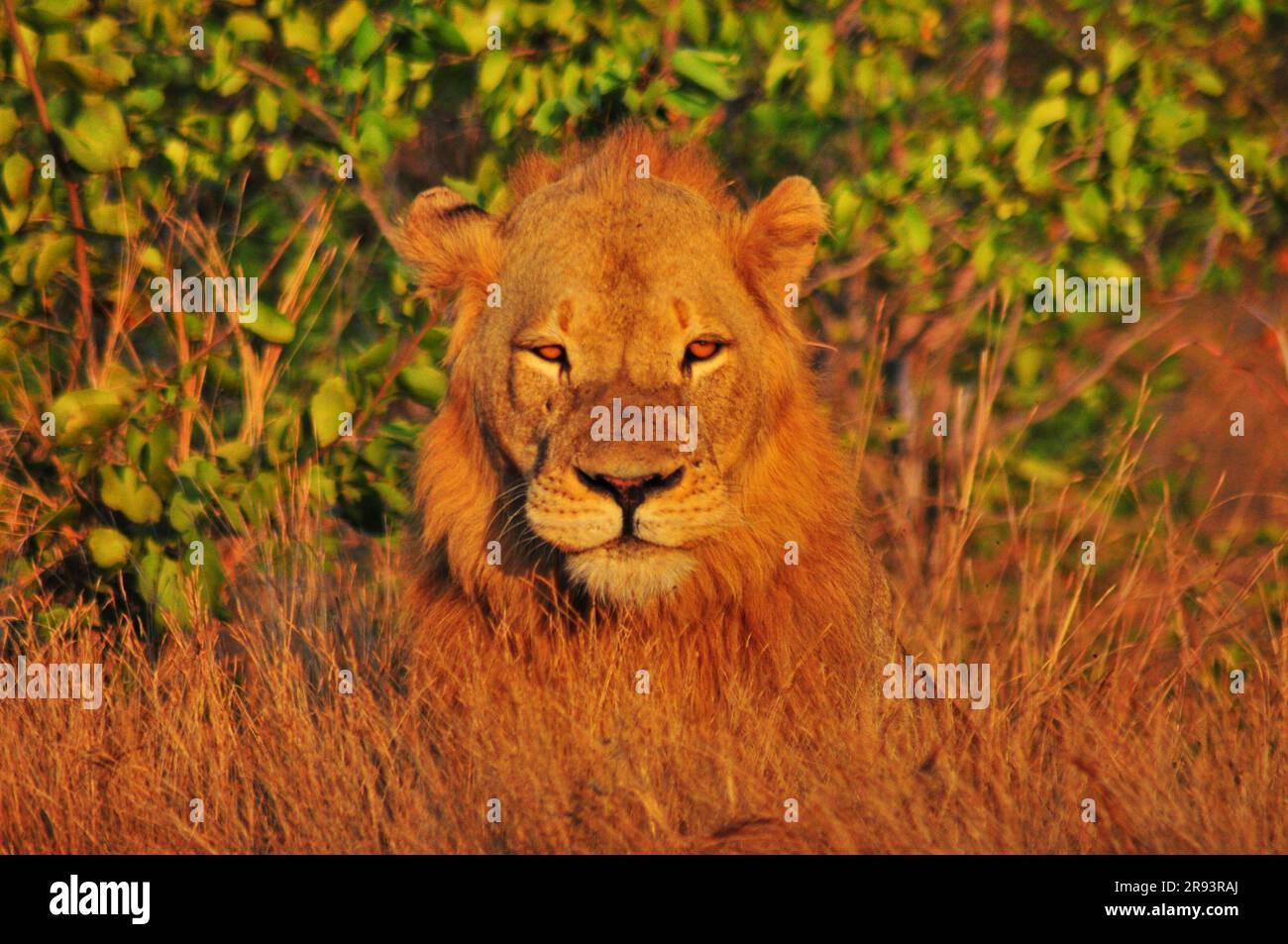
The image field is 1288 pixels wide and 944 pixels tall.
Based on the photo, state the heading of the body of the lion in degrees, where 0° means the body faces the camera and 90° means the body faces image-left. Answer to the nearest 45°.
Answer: approximately 0°
